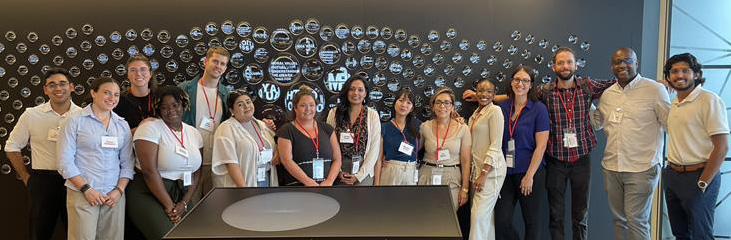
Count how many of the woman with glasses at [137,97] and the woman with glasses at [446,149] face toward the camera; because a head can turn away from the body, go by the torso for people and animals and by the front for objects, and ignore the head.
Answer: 2

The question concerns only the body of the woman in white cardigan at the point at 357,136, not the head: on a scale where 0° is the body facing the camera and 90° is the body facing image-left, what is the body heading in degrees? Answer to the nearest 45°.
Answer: approximately 0°

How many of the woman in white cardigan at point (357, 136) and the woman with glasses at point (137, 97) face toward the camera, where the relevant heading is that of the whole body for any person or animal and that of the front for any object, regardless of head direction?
2

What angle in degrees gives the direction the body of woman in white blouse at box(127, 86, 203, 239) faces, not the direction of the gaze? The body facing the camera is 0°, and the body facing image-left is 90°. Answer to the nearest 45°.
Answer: approximately 315°
